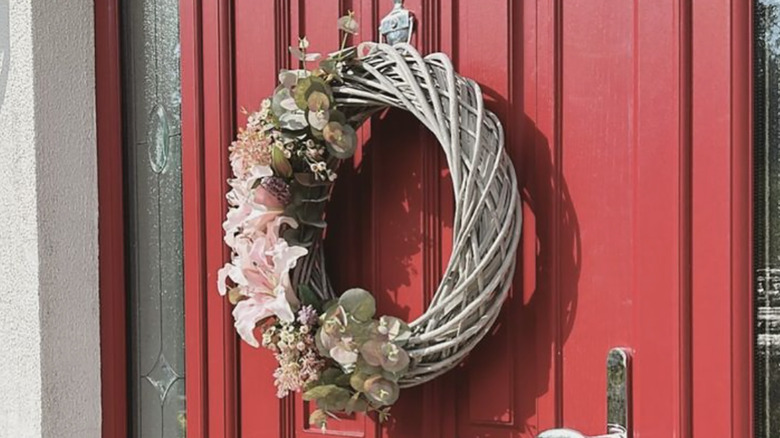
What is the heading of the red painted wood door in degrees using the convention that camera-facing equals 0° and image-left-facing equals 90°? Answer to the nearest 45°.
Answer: approximately 45°

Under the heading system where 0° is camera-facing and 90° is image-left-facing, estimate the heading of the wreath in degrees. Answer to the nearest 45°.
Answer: approximately 45°
